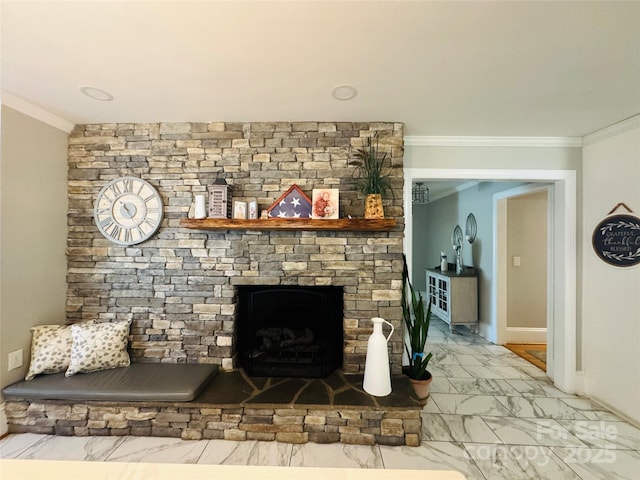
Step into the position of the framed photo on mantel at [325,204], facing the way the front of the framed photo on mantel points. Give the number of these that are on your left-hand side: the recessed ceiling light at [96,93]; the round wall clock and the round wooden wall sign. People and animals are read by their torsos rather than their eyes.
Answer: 1

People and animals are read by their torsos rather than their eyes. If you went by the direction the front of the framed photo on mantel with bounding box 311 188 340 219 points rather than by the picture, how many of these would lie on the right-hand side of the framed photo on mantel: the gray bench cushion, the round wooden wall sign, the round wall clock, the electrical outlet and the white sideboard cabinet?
3

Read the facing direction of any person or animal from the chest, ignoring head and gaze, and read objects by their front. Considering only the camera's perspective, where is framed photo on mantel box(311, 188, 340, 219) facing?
facing the viewer

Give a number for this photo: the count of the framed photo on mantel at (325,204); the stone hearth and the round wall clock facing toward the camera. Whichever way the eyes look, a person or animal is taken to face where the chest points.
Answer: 3

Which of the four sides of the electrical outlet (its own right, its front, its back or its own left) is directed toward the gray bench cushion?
front

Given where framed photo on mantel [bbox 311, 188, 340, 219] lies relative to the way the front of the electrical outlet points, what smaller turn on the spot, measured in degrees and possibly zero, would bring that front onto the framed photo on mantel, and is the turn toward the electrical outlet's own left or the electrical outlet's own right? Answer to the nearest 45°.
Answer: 0° — it already faces it

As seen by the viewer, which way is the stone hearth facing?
toward the camera

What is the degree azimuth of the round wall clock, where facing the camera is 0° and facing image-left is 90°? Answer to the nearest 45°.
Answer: approximately 0°

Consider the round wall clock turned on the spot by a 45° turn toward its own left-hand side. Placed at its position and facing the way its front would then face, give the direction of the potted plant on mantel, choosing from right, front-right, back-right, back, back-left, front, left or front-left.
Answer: front

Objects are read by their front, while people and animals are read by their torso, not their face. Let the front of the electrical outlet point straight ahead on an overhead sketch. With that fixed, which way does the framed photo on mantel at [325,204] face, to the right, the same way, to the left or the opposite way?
to the right

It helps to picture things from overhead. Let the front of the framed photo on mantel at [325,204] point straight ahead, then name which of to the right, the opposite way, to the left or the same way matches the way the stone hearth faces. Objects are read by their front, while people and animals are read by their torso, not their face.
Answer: the same way

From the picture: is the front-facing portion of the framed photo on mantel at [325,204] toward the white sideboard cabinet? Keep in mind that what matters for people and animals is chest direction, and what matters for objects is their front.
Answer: no

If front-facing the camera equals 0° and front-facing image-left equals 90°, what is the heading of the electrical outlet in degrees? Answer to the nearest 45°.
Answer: approximately 315°
